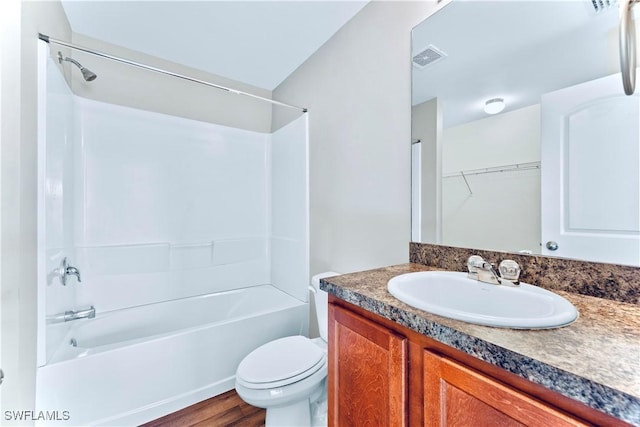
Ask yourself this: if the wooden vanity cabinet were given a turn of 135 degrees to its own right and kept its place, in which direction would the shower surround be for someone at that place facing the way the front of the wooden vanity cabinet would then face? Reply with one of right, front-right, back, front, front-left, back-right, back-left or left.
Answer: left

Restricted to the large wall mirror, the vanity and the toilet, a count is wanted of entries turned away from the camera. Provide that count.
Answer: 0

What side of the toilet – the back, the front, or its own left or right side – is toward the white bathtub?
right

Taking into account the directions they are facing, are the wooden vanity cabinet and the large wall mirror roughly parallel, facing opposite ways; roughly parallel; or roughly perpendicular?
roughly parallel

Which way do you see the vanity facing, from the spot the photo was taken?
facing the viewer and to the left of the viewer

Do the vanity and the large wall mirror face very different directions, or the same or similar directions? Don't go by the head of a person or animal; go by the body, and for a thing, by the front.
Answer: same or similar directions

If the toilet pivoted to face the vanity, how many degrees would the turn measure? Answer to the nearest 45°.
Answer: approximately 90° to its left

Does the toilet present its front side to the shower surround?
no

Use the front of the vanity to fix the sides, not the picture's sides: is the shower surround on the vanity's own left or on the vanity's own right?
on the vanity's own right

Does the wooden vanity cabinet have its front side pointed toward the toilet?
no

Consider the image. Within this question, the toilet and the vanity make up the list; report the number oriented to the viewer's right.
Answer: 0

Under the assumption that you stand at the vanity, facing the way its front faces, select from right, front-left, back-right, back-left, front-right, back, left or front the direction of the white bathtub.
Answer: front-right
